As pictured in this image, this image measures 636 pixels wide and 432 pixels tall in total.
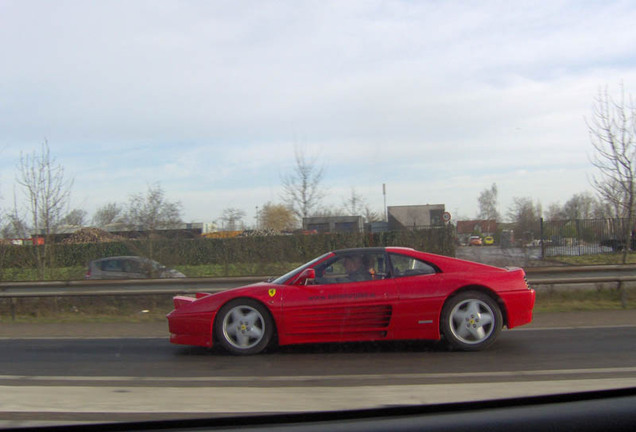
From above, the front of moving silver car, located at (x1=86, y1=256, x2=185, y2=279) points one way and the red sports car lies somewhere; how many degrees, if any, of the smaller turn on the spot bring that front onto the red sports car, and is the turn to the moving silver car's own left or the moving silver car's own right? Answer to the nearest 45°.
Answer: approximately 90° to the moving silver car's own right

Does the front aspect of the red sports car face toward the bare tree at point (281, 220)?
no

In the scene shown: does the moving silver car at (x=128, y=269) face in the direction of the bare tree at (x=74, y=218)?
no

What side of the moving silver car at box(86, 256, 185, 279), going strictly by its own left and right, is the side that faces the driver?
right

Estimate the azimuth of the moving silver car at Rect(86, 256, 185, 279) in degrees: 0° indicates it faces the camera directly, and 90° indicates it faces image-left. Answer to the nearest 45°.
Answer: approximately 270°
